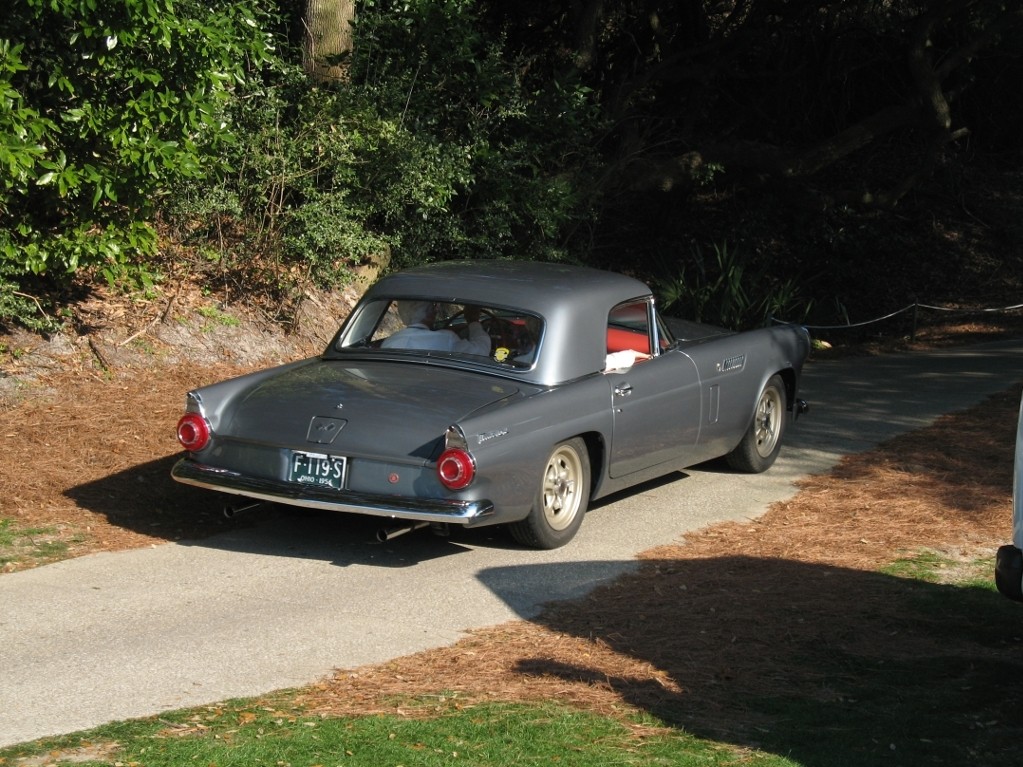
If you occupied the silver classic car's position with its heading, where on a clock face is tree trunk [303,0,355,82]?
The tree trunk is roughly at 10 o'clock from the silver classic car.

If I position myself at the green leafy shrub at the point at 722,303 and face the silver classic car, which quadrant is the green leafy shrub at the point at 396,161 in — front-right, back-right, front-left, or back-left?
front-right

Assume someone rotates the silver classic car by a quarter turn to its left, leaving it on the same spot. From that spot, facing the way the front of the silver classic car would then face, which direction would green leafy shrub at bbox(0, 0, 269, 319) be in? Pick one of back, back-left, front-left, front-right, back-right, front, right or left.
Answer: front

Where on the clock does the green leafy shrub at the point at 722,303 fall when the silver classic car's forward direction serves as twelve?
The green leafy shrub is roughly at 11 o'clock from the silver classic car.

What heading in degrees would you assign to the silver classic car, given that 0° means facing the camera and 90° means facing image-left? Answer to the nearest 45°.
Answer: approximately 225°

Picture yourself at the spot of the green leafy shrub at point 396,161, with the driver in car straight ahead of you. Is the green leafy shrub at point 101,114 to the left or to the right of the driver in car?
right
